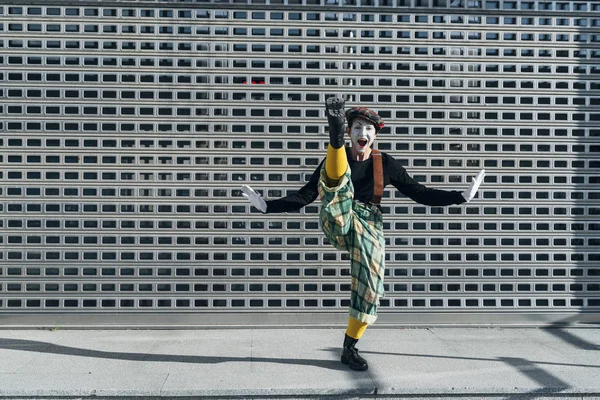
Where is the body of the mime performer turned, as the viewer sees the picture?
toward the camera
